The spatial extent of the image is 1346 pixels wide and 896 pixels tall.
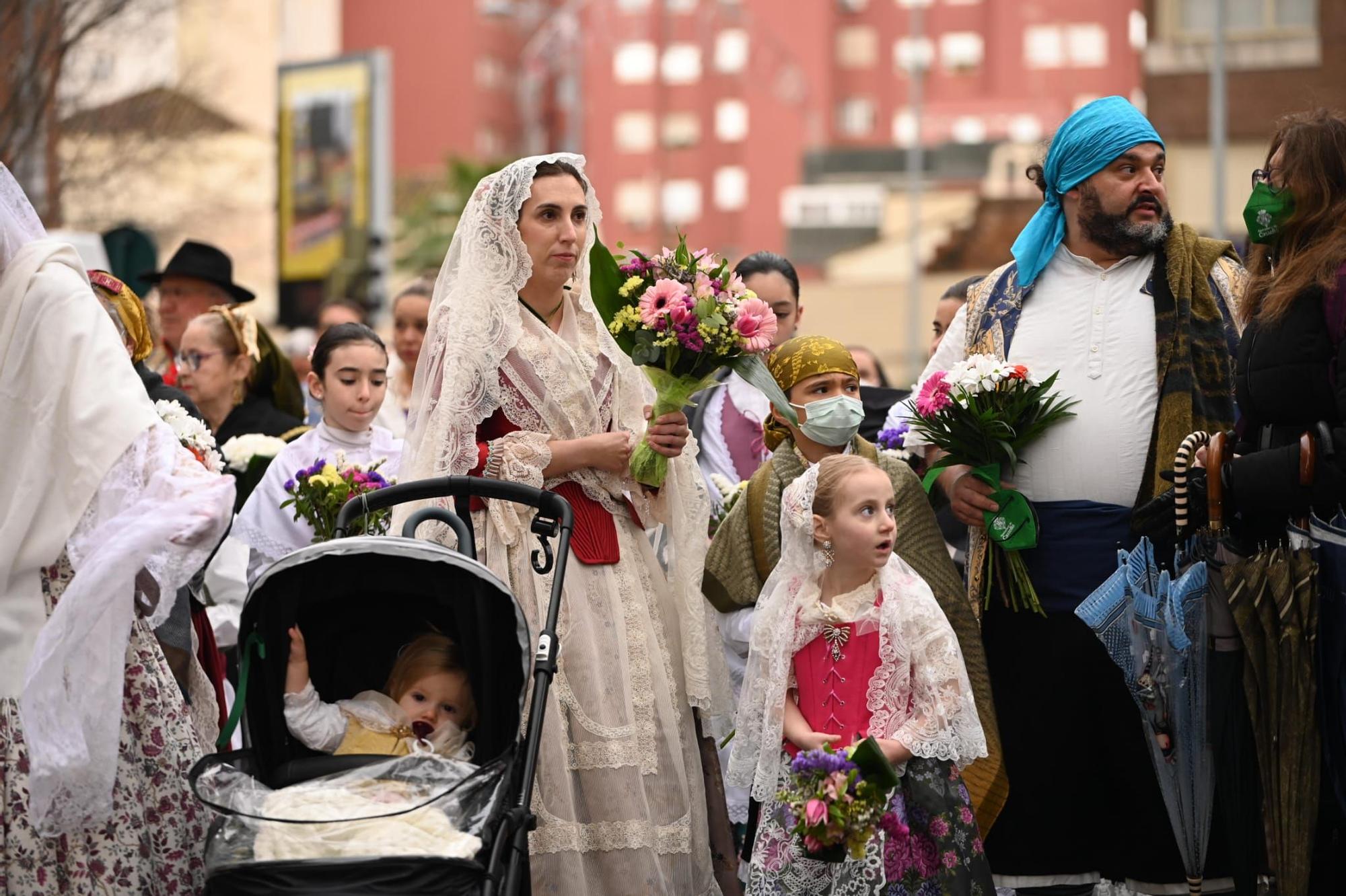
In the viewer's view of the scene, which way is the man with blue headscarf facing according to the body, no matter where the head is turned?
toward the camera

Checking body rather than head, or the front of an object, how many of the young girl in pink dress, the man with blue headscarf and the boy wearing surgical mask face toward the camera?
3

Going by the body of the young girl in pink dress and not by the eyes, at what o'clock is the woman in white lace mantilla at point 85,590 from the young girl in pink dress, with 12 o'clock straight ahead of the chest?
The woman in white lace mantilla is roughly at 2 o'clock from the young girl in pink dress.

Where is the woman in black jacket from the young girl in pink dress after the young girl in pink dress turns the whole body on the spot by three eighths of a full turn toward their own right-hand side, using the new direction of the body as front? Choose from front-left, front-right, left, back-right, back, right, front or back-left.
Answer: back-right

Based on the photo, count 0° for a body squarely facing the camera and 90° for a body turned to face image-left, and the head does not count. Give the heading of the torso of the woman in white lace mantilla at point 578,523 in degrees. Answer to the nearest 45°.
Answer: approximately 315°

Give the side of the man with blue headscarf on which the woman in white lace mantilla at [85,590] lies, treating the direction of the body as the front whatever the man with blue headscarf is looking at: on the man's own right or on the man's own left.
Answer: on the man's own right

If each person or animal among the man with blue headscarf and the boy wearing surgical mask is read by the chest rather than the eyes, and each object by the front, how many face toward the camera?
2

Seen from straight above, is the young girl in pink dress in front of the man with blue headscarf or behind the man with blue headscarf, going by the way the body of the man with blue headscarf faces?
in front

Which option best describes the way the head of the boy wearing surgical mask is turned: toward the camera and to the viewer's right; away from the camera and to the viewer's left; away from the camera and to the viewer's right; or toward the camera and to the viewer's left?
toward the camera and to the viewer's right

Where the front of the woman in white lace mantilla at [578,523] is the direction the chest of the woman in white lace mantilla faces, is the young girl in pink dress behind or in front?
in front
